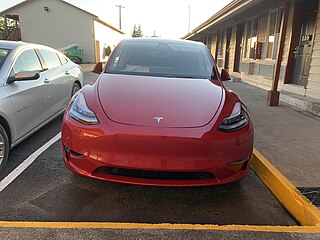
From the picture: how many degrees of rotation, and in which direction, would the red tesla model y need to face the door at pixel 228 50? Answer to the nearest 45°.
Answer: approximately 180°

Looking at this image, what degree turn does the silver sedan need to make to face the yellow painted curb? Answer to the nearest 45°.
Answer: approximately 90° to its left

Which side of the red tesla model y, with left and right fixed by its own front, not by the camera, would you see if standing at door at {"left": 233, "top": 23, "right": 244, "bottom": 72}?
back

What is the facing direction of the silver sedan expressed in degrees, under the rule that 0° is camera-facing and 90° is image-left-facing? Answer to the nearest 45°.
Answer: approximately 45°

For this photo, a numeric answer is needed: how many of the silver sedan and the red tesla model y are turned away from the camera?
0

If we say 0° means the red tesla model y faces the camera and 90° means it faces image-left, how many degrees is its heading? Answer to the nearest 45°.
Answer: approximately 0°

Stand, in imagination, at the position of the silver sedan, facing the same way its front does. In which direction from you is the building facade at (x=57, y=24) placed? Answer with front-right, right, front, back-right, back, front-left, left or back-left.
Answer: back-right

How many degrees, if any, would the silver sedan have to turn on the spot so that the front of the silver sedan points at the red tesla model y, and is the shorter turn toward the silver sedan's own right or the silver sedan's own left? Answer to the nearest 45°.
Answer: approximately 90° to the silver sedan's own left

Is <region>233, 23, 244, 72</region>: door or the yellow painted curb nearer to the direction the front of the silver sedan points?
the yellow painted curb

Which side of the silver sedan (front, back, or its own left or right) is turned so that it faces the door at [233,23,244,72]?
back

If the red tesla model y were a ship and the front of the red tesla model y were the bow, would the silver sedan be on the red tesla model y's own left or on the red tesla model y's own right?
on the red tesla model y's own right
